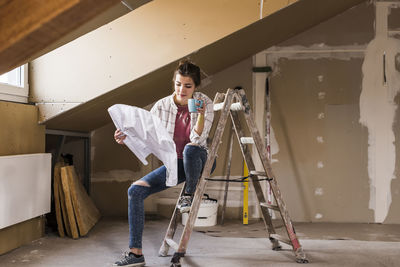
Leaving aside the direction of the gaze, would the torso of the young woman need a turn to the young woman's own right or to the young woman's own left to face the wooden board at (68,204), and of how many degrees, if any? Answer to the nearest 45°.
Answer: approximately 90° to the young woman's own right

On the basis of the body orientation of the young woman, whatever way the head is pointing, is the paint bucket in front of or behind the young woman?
behind

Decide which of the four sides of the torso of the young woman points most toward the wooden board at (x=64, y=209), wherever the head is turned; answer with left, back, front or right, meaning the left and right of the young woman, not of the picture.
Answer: right

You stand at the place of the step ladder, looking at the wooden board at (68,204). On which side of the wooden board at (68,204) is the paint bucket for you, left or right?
right

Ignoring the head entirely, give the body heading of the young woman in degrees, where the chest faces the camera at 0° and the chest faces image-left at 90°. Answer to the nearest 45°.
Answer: approximately 45°

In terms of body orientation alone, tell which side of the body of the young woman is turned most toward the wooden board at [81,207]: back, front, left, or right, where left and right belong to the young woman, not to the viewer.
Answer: right

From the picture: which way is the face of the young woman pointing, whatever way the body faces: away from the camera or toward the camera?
toward the camera

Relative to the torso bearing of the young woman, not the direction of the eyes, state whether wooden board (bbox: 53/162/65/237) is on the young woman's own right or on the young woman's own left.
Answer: on the young woman's own right

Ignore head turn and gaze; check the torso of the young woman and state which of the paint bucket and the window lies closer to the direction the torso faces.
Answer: the window

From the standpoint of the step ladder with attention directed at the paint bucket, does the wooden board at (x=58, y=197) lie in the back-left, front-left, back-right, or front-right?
front-left

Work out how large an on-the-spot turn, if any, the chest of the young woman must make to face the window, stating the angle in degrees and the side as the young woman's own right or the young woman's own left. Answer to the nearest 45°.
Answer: approximately 90° to the young woman's own right
